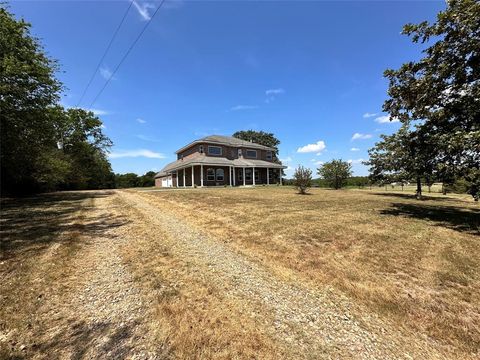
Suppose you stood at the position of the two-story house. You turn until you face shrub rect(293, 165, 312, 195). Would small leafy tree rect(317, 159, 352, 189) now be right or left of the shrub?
left

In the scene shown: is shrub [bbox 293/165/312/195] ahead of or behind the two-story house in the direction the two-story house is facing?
ahead

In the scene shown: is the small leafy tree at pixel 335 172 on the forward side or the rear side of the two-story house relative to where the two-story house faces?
on the forward side

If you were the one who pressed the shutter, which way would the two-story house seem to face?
facing the viewer and to the right of the viewer
